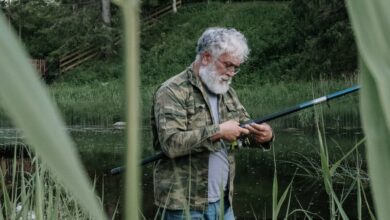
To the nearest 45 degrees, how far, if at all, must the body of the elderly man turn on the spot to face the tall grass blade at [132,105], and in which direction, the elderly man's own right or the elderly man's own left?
approximately 45° to the elderly man's own right

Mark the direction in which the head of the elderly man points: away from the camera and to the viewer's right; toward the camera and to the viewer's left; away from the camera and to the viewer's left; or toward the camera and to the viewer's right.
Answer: toward the camera and to the viewer's right

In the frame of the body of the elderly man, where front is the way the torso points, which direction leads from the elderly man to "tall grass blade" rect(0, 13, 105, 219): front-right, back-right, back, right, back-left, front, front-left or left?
front-right

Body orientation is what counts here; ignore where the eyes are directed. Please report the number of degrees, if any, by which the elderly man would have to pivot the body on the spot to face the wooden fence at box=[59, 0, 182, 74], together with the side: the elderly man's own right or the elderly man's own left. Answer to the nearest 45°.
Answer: approximately 135° to the elderly man's own left

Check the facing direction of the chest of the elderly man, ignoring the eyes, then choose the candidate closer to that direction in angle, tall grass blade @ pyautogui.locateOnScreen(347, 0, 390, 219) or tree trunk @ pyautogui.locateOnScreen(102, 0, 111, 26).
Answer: the tall grass blade

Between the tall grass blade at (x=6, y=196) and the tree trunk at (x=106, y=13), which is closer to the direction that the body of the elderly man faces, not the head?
the tall grass blade

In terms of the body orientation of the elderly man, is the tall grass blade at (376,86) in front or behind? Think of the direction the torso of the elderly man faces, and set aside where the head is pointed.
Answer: in front

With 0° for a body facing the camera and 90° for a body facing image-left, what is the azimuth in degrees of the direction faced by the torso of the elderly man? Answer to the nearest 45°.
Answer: approximately 315°

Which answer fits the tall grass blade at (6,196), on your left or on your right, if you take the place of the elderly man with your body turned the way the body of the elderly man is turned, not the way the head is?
on your right

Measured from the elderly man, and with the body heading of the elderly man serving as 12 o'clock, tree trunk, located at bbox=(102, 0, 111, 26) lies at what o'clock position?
The tree trunk is roughly at 7 o'clock from the elderly man.
